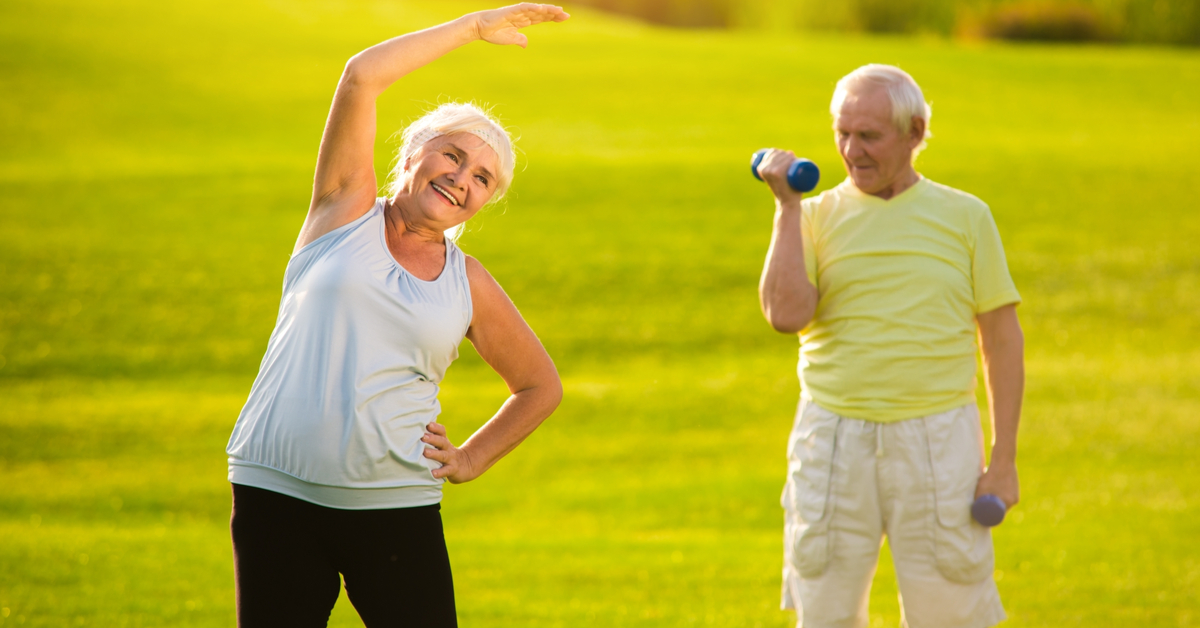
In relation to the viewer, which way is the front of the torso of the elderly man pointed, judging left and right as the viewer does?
facing the viewer

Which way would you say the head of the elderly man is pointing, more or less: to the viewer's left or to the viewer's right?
to the viewer's left

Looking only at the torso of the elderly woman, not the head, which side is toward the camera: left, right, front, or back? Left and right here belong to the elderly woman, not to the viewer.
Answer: front

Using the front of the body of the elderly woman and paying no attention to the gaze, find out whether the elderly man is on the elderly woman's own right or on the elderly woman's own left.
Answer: on the elderly woman's own left

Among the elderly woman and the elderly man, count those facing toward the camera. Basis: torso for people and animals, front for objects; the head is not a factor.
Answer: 2

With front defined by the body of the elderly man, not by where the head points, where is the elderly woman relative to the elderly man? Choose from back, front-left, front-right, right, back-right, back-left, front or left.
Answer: front-right

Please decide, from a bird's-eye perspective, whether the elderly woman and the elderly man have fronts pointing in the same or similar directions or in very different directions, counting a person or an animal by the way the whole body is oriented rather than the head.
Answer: same or similar directions
